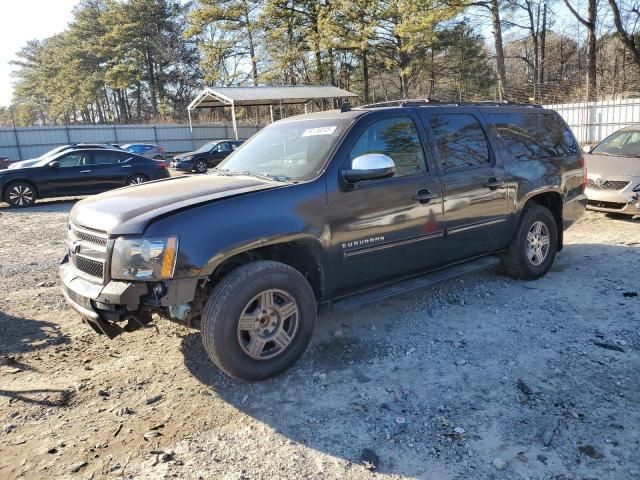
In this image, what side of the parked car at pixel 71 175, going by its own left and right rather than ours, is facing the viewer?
left

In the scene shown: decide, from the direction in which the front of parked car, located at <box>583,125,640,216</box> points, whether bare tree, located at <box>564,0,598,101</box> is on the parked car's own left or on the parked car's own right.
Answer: on the parked car's own right

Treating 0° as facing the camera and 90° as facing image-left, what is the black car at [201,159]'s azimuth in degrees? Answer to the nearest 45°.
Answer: approximately 45°

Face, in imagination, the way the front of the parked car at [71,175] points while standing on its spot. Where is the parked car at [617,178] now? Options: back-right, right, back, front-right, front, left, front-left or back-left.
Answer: back-left

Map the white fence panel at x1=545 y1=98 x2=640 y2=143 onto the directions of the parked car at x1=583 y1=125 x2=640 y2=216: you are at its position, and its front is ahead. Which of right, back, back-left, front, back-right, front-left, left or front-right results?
back-right
